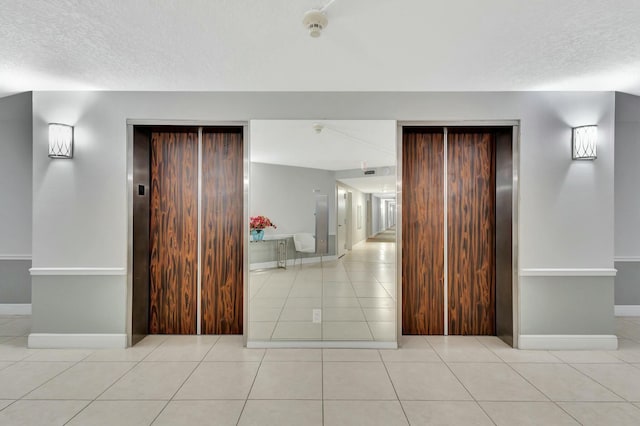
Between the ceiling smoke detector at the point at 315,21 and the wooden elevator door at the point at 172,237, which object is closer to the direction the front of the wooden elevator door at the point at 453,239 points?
the ceiling smoke detector

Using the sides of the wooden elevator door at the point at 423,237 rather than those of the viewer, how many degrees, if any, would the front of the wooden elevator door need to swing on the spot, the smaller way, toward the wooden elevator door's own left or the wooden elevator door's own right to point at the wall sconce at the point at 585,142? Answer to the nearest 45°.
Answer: approximately 90° to the wooden elevator door's own left

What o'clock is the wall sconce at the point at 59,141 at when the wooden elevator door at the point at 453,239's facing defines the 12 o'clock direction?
The wall sconce is roughly at 2 o'clock from the wooden elevator door.

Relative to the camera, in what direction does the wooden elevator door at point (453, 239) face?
facing the viewer

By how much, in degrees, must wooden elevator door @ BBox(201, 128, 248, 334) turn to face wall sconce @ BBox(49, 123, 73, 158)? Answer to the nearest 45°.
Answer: approximately 90° to its right

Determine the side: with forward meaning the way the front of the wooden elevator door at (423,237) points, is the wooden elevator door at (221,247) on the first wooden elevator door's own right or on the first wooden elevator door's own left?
on the first wooden elevator door's own right

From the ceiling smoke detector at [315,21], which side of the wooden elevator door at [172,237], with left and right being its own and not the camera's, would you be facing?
front

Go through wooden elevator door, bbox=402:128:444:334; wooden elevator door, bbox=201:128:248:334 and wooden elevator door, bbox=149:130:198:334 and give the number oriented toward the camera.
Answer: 3

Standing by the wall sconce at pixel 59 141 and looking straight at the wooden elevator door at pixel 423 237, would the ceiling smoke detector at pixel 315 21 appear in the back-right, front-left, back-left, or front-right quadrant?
front-right

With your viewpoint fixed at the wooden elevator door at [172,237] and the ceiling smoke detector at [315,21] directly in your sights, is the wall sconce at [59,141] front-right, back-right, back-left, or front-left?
back-right

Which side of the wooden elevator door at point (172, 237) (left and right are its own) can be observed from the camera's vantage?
front

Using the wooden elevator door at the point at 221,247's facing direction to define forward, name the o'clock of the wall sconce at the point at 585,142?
The wall sconce is roughly at 10 o'clock from the wooden elevator door.

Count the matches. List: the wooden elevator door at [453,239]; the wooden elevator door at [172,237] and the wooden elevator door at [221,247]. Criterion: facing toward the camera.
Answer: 3

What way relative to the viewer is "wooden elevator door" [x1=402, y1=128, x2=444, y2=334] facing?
toward the camera

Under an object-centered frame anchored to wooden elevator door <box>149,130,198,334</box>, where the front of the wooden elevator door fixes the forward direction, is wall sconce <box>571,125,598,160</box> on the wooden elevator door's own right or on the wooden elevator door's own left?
on the wooden elevator door's own left

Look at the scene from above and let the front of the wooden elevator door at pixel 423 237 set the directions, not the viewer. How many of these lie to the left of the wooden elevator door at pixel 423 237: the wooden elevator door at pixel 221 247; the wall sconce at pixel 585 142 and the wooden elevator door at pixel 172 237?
1
